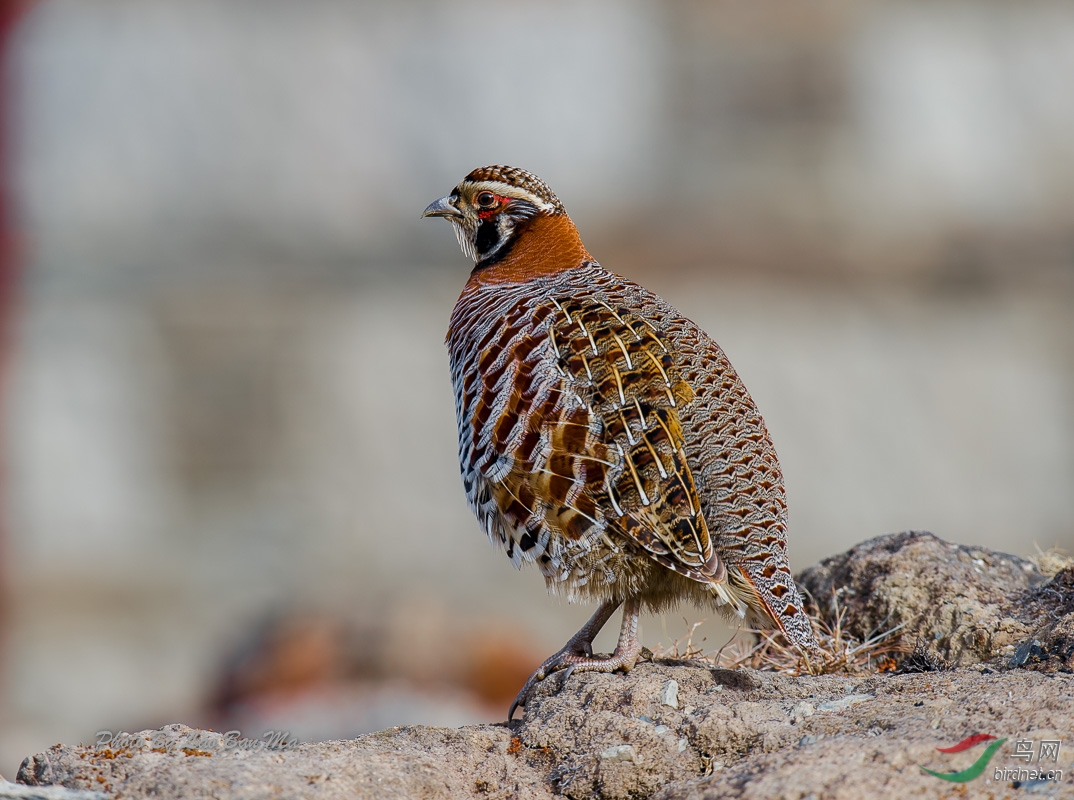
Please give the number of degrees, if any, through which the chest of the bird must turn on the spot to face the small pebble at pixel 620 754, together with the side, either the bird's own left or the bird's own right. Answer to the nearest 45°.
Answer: approximately 90° to the bird's own left

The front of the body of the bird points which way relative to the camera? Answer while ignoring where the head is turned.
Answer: to the viewer's left

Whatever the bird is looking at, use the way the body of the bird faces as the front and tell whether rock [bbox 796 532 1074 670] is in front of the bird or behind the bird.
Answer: behind
